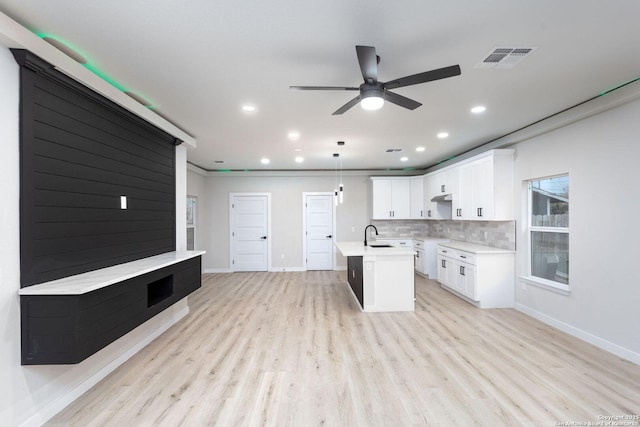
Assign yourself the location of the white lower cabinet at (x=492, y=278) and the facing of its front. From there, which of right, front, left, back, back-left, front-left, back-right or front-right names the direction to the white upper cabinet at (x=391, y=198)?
front-right

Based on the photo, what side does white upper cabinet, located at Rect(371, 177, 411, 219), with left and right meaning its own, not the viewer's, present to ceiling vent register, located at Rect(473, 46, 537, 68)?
front

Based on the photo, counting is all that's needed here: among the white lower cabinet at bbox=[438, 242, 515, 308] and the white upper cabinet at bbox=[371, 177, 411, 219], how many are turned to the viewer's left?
1

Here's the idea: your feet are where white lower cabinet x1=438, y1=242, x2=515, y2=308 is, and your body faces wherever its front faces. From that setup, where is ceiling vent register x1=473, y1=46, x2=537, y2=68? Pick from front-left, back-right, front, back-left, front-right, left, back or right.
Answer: left

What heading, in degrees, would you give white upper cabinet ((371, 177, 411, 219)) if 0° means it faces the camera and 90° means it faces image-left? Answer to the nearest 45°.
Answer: approximately 0°

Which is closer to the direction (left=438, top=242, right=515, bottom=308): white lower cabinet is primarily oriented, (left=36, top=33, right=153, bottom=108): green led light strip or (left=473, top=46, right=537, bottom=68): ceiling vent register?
the green led light strip

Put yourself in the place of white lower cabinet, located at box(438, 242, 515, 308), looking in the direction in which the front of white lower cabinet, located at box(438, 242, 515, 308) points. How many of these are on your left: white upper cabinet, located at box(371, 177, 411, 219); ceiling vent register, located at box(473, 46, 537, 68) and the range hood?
1

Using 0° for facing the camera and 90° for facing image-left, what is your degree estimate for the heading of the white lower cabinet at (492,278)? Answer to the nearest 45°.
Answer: approximately 90°

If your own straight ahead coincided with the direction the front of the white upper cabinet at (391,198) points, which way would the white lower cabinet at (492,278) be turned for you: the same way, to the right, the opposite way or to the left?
to the right

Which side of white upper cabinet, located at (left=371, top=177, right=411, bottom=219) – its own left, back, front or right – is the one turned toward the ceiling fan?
front
